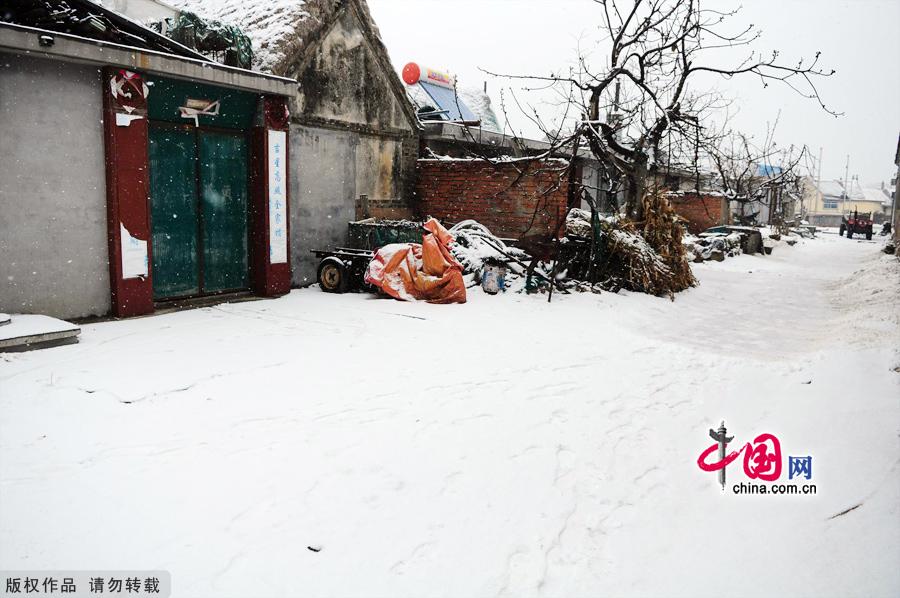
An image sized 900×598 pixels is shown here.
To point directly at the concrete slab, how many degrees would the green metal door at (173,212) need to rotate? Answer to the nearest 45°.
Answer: approximately 90° to its right

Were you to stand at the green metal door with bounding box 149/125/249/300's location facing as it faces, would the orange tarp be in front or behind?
in front

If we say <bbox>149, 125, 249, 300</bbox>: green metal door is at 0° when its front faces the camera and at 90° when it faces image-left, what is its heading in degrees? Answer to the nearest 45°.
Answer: approximately 315°

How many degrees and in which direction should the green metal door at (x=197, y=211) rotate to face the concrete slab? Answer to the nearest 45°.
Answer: approximately 90° to its right

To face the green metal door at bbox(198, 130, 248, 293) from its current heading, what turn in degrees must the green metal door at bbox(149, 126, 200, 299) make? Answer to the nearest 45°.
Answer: approximately 90° to its left
